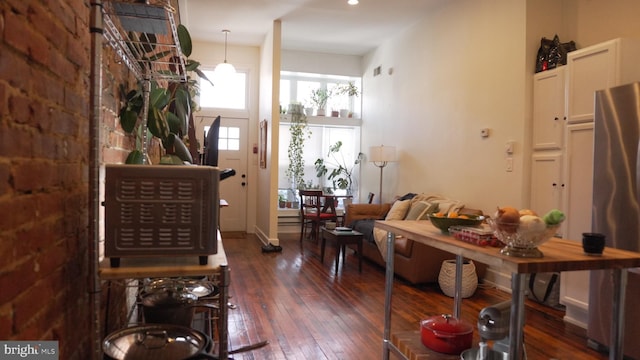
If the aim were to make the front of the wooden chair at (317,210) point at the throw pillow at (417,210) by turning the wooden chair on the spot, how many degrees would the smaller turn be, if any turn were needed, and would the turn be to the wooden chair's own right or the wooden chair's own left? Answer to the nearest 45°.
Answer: approximately 90° to the wooden chair's own right

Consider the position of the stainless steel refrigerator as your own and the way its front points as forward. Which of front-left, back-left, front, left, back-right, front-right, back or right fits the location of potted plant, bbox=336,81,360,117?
right

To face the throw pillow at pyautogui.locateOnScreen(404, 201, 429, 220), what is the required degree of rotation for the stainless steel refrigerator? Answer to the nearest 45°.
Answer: approximately 90° to its right

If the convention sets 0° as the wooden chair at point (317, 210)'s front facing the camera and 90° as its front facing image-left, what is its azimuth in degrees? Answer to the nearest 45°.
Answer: approximately 225°

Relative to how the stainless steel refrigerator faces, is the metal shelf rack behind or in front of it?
in front

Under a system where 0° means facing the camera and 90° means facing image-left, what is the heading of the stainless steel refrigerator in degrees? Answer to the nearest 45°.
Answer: approximately 45°

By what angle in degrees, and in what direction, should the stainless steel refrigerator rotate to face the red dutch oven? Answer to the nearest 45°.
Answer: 0° — it already faces it

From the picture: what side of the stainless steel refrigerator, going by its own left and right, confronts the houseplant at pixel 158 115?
front

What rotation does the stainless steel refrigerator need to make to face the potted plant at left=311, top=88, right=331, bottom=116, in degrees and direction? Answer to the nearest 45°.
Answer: approximately 90° to its right

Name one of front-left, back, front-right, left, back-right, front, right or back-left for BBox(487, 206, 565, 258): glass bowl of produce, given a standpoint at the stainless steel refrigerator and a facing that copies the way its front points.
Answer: front-left

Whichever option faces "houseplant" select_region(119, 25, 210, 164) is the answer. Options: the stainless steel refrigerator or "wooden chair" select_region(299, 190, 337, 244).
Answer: the stainless steel refrigerator

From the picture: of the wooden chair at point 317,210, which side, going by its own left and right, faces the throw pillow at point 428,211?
right

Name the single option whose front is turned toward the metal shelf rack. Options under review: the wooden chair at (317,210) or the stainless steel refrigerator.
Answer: the stainless steel refrigerator

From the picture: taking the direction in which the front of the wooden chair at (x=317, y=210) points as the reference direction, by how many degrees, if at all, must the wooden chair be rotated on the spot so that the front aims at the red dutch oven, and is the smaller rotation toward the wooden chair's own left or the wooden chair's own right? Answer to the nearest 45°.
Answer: approximately 135° to the wooden chair's own right

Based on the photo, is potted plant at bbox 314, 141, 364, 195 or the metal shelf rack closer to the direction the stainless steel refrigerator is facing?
the metal shelf rack

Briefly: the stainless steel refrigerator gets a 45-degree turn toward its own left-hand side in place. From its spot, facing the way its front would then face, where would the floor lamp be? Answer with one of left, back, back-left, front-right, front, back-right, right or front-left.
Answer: back-right
